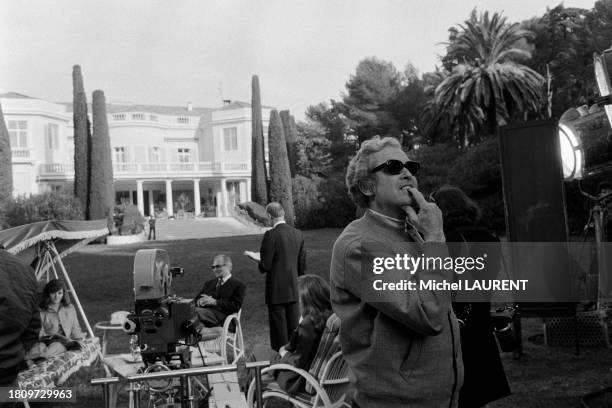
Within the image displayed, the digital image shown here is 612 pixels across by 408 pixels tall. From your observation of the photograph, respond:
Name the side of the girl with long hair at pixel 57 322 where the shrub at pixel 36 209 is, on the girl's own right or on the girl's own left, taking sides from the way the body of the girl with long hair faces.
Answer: on the girl's own right

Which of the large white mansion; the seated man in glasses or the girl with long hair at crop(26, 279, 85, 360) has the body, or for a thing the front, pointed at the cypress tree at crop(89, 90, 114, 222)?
the large white mansion

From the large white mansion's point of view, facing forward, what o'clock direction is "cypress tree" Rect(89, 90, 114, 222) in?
The cypress tree is roughly at 12 o'clock from the large white mansion.

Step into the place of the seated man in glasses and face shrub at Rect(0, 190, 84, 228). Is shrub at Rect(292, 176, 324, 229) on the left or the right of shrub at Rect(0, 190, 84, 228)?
right

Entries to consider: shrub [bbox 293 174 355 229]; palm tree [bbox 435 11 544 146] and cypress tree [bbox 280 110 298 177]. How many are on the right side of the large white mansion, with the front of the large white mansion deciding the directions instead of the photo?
0

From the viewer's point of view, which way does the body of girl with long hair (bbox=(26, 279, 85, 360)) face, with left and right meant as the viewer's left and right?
facing the viewer and to the left of the viewer

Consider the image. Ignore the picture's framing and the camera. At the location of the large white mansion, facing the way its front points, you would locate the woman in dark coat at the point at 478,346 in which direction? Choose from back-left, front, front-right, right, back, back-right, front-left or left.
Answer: front

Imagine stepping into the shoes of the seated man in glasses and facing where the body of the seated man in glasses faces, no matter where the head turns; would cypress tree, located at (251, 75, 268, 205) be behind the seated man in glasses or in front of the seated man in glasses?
behind

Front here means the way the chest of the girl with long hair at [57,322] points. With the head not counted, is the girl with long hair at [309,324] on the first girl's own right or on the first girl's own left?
on the first girl's own left

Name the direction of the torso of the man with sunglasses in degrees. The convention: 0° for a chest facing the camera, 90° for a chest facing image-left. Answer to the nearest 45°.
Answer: approximately 315°

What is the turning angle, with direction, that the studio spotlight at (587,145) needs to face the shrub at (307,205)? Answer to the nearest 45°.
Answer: approximately 90° to its right

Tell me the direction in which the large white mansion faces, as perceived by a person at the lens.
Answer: facing the viewer

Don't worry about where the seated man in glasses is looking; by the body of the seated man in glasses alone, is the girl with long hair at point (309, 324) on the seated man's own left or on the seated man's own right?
on the seated man's own left

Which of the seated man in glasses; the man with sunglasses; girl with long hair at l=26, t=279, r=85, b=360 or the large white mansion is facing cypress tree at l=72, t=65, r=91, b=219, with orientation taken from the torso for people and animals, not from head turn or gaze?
the large white mansion
